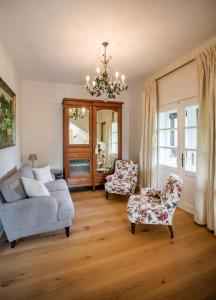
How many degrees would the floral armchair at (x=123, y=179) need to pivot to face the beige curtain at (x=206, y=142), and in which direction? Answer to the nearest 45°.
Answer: approximately 90° to its left

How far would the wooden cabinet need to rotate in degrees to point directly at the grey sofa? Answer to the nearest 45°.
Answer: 0° — it already faces it

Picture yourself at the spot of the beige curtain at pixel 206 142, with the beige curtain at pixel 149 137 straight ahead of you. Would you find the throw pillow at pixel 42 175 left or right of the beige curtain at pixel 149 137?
left

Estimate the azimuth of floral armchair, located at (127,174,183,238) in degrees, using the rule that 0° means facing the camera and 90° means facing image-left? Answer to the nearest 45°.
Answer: approximately 90°

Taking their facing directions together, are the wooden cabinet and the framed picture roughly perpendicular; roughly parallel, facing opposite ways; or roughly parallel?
roughly perpendicular

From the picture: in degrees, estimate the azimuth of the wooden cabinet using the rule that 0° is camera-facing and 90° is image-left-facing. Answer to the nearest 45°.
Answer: approximately 0°

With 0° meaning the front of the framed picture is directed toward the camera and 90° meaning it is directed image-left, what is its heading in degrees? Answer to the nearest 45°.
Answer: approximately 270°

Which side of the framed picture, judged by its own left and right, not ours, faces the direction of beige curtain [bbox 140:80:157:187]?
front

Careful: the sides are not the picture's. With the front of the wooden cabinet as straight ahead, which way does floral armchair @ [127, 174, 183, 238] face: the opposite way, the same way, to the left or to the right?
to the right

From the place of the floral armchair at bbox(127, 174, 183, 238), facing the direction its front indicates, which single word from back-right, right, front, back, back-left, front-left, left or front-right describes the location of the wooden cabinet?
front-right

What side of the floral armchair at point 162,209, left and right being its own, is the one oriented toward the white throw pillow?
front
